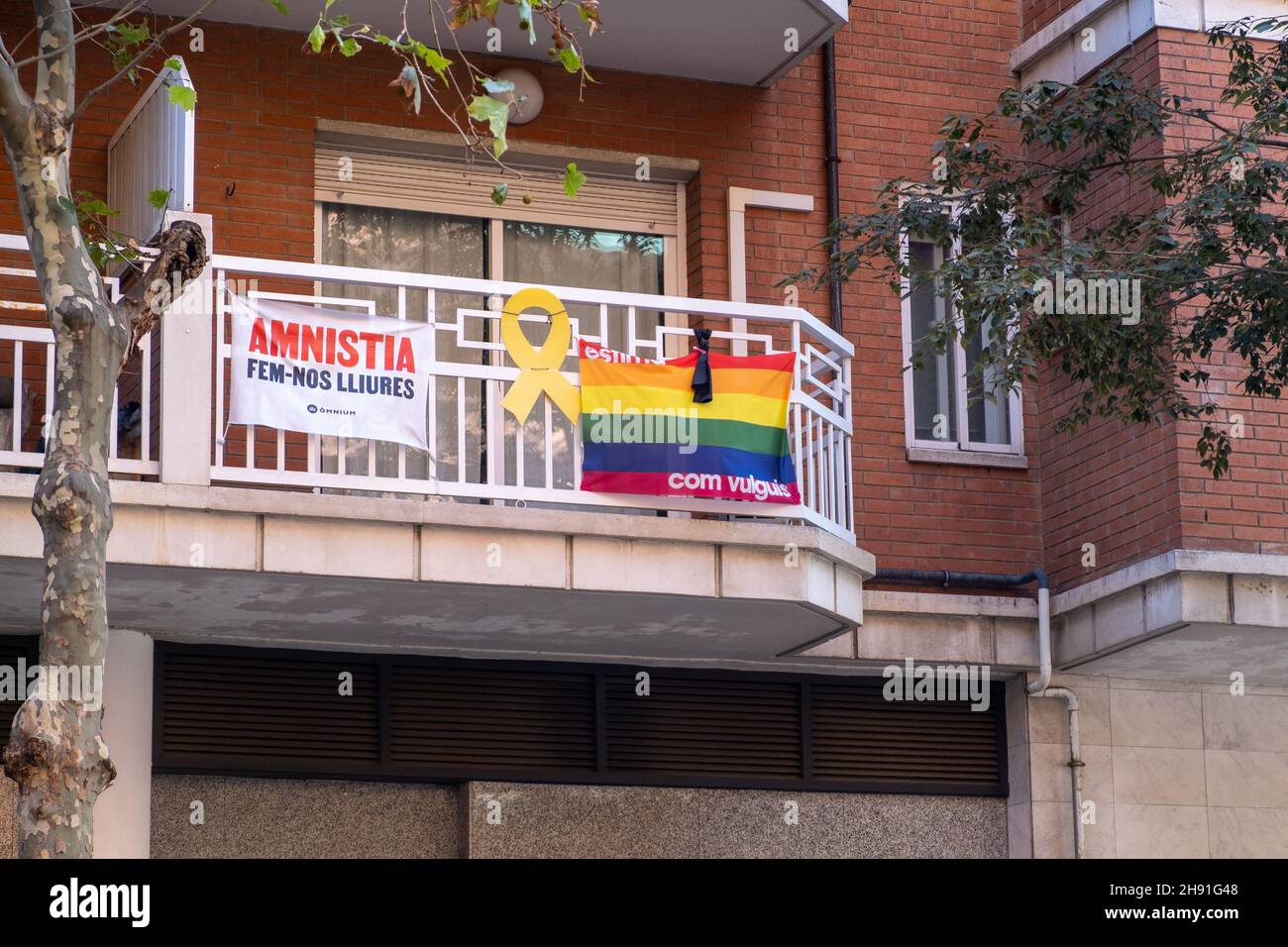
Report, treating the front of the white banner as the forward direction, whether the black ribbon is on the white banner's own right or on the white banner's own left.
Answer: on the white banner's own left

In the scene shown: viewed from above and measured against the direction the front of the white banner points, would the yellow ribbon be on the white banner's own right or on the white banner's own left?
on the white banner's own left

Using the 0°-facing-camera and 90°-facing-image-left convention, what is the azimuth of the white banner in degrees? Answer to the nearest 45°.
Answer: approximately 0°
